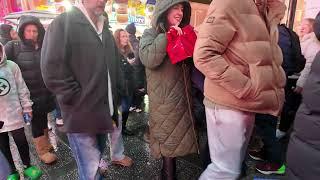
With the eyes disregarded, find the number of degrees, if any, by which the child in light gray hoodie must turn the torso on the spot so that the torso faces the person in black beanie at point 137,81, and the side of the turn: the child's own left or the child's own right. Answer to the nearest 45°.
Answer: approximately 135° to the child's own left

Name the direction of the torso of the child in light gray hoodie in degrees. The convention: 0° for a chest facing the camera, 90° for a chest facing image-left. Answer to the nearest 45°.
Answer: approximately 0°
